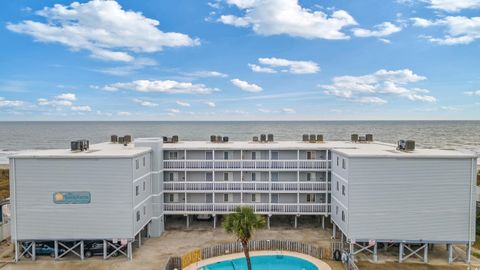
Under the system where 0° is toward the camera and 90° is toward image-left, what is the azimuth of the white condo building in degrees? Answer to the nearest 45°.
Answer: approximately 0°
